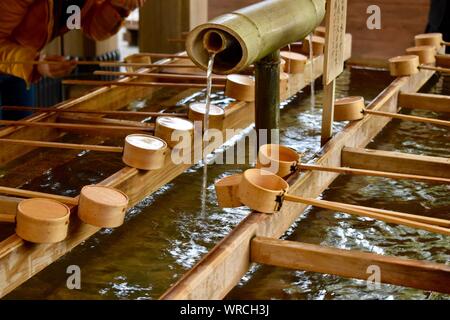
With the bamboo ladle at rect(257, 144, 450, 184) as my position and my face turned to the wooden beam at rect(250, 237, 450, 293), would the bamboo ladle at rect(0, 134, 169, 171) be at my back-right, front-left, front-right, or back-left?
back-right

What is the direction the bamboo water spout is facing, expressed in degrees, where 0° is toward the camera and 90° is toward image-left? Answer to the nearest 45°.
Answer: approximately 45°

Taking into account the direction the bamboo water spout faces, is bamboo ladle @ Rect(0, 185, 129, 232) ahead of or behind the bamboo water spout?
ahead

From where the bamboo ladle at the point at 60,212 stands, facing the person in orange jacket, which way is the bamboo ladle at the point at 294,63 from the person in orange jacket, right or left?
right

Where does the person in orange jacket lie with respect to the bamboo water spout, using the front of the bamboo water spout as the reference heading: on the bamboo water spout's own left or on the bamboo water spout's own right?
on the bamboo water spout's own right

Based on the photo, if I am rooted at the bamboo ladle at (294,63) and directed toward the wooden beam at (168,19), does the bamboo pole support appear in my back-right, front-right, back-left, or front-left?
back-left

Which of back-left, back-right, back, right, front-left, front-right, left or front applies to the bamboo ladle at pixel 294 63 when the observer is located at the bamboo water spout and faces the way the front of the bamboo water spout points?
back-right
